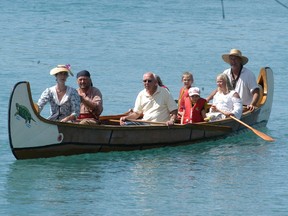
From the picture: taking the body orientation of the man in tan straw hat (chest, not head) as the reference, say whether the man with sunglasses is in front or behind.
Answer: in front

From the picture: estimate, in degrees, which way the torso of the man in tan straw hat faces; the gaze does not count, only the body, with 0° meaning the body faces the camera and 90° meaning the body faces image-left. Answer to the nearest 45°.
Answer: approximately 45°

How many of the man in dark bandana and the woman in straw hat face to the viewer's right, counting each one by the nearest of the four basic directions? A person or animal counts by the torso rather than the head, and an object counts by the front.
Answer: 0

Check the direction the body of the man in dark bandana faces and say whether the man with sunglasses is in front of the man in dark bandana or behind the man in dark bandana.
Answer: behind

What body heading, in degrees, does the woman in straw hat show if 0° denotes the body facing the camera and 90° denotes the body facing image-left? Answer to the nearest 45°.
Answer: approximately 0°

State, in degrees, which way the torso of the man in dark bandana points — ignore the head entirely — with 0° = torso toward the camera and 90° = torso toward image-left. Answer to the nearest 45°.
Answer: approximately 45°
